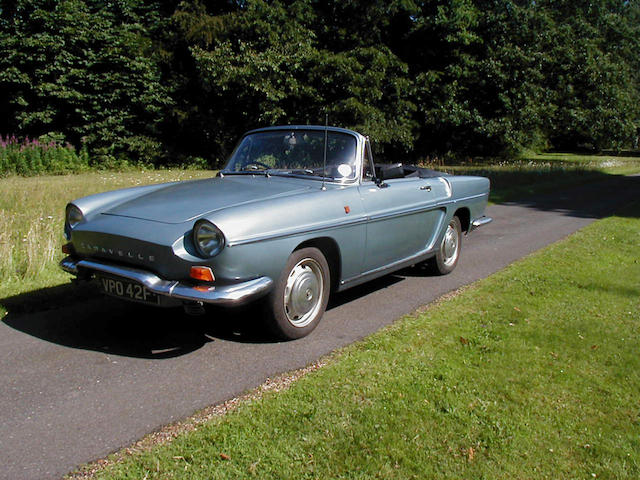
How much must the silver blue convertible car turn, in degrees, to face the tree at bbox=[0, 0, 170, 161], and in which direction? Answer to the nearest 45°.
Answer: approximately 135° to its right

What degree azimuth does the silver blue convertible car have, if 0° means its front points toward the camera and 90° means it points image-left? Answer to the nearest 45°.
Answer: approximately 45°
